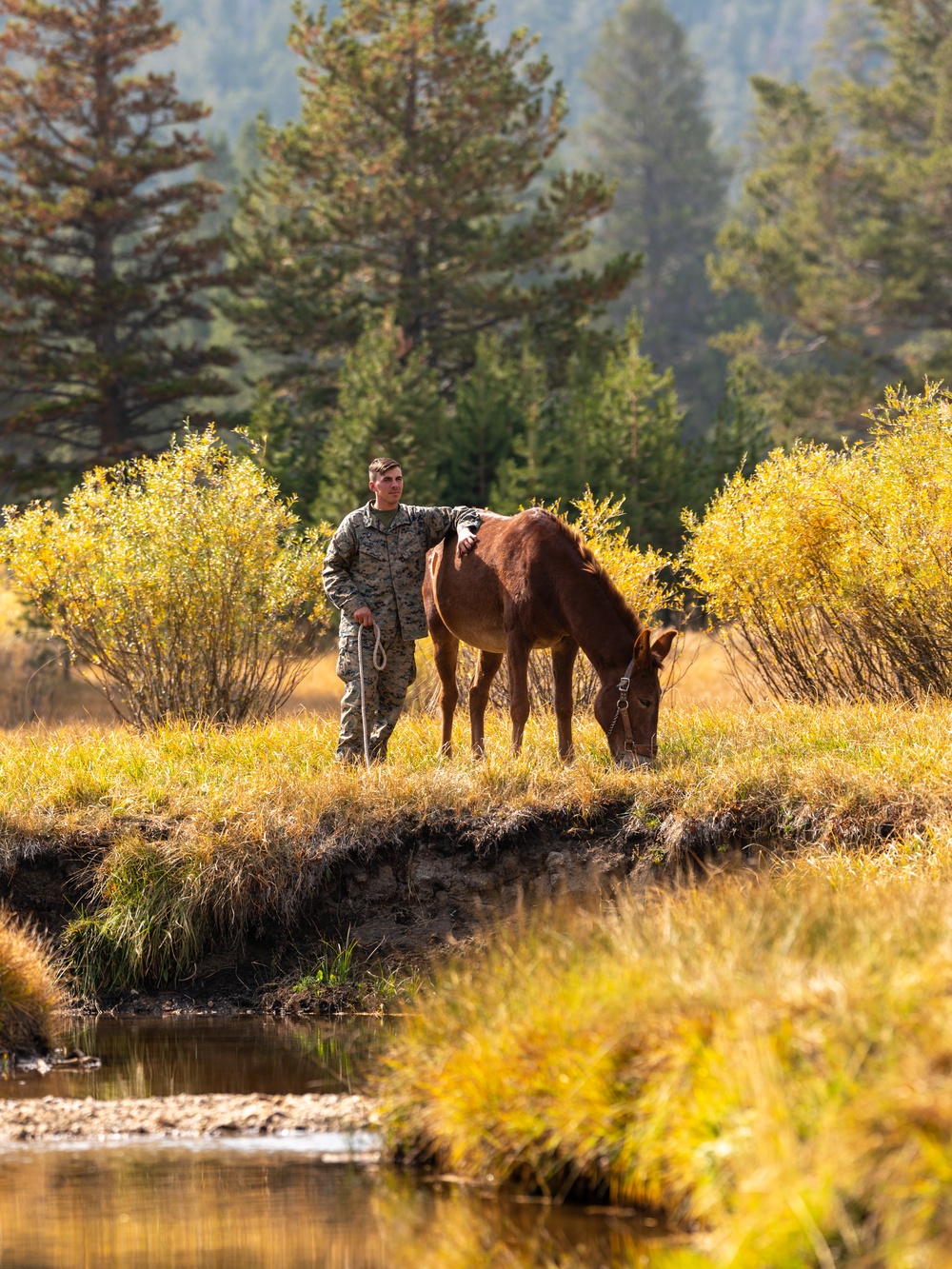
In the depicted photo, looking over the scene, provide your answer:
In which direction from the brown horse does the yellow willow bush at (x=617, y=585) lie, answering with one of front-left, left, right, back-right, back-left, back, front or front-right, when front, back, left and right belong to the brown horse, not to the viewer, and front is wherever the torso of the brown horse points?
back-left

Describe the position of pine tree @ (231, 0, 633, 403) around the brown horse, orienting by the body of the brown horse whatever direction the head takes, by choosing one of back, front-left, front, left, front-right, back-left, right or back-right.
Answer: back-left

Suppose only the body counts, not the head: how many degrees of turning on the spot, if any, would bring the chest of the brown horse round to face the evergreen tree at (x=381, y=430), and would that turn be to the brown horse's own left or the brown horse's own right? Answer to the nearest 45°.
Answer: approximately 135° to the brown horse's own left

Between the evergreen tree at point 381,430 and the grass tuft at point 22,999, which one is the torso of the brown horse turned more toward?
the grass tuft

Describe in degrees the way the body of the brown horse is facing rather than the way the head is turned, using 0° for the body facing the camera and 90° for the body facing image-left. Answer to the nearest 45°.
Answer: approximately 315°

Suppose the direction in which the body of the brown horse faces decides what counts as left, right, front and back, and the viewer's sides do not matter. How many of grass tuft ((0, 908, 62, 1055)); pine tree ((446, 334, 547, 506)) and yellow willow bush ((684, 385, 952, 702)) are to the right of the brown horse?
1

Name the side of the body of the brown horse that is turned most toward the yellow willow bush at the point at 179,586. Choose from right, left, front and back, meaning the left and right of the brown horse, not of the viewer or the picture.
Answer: back

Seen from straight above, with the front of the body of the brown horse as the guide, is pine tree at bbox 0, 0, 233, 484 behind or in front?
behind

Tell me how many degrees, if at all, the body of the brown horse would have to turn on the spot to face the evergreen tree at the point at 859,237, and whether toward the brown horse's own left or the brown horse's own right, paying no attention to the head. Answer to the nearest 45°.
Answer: approximately 135° to the brown horse's own left

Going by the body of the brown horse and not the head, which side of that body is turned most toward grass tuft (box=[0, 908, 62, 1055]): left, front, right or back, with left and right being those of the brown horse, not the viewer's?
right

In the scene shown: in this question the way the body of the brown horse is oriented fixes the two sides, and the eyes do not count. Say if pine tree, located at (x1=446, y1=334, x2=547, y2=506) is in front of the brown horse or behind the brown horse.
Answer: behind

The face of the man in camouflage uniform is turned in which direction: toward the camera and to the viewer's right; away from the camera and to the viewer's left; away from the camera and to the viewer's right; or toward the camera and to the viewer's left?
toward the camera and to the viewer's right
